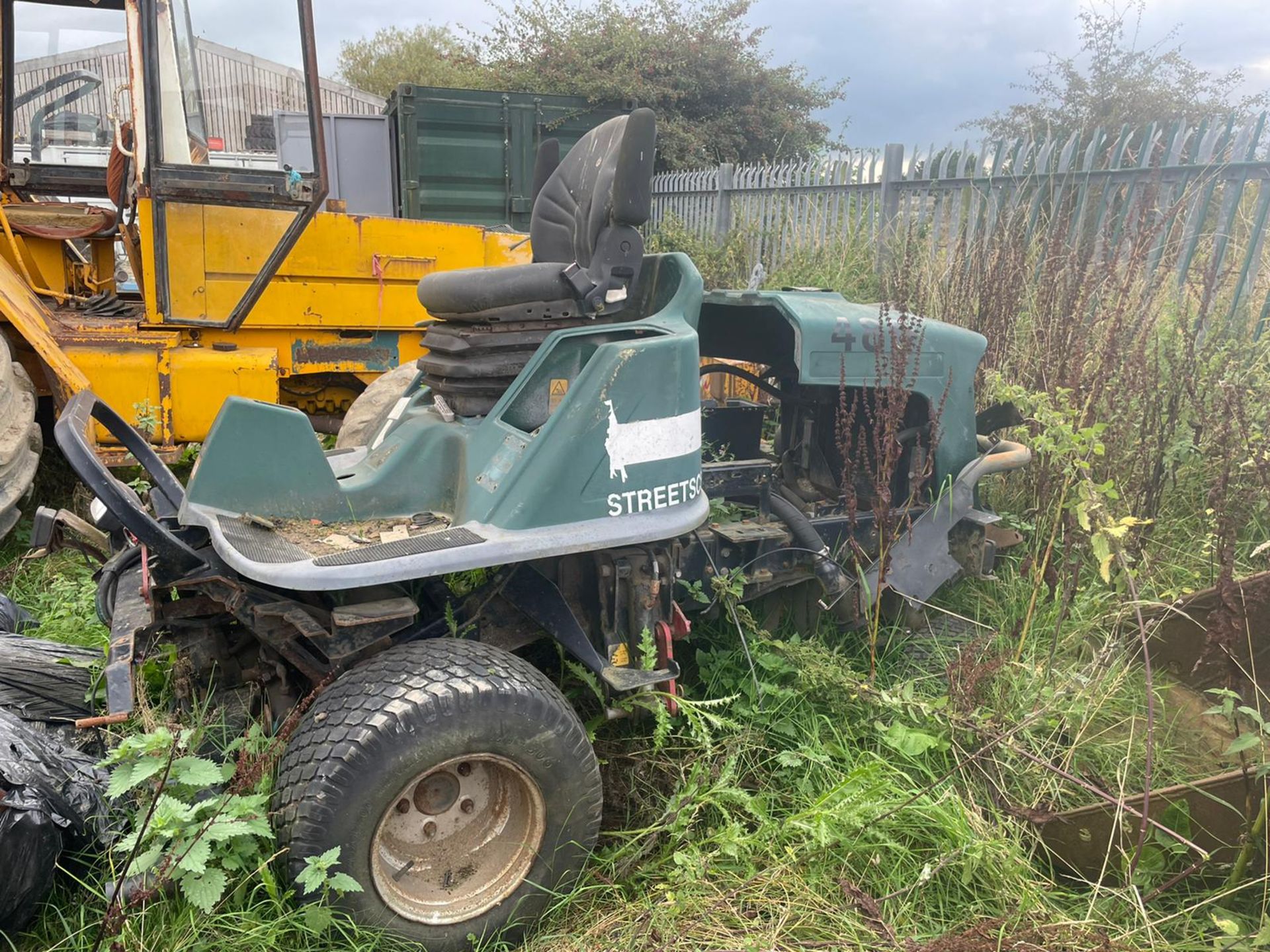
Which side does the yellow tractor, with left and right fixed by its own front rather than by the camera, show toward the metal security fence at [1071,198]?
front

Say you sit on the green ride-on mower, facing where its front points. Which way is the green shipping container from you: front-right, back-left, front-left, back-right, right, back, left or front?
back-right

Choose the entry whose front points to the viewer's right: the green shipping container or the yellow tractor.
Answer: the yellow tractor

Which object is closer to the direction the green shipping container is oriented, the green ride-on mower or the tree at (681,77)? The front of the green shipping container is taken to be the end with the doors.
the green ride-on mower

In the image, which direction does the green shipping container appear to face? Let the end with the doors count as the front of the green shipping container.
toward the camera

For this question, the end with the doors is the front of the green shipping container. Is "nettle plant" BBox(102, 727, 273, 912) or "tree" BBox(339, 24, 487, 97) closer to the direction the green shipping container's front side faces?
the nettle plant

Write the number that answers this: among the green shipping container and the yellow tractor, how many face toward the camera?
1

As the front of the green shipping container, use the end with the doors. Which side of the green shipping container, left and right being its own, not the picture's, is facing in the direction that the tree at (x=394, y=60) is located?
back

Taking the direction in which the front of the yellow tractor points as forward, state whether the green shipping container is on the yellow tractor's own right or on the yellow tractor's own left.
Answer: on the yellow tractor's own left

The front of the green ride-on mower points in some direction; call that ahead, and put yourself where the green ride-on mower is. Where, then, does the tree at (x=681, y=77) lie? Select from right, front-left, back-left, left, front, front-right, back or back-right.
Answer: back-right

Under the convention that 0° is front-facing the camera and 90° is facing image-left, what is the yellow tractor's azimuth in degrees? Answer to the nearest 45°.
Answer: approximately 270°

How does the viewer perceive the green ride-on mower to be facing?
facing the viewer and to the left of the viewer

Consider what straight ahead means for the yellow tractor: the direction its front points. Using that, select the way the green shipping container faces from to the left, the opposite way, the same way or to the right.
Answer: to the right

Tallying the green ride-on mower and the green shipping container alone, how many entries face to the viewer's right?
0

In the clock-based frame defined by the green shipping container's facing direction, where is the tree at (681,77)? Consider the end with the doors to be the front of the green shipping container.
The tree is roughly at 7 o'clock from the green shipping container.

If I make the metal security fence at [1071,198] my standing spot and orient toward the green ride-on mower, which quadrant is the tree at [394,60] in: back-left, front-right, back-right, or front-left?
back-right

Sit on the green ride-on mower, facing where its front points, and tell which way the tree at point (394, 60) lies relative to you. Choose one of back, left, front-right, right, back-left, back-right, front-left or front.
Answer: back-right
